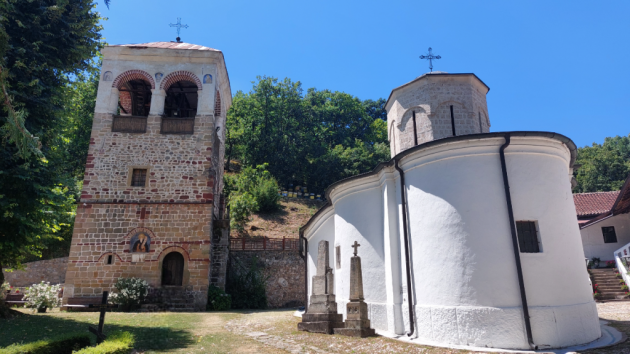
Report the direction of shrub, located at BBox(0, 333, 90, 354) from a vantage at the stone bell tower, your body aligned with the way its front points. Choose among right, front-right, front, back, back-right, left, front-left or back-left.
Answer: front

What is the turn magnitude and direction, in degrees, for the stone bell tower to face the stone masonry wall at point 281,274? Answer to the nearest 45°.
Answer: approximately 90° to its left

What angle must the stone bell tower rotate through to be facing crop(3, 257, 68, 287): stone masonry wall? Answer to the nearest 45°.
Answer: approximately 135° to its right

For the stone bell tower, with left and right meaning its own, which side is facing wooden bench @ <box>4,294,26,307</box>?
right

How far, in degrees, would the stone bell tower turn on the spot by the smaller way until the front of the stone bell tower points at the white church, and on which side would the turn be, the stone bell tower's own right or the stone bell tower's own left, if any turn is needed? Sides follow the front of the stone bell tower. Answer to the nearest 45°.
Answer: approximately 45° to the stone bell tower's own left

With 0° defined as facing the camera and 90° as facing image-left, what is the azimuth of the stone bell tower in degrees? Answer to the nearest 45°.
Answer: approximately 0°

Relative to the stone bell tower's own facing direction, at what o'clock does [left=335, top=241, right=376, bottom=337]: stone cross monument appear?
The stone cross monument is roughly at 11 o'clock from the stone bell tower.

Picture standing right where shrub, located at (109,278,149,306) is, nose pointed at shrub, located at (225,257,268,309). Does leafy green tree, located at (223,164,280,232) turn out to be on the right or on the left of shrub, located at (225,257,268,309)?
left

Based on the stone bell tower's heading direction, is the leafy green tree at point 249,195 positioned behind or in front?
behind

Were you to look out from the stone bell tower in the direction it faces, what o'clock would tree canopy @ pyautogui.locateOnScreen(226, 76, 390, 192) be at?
The tree canopy is roughly at 7 o'clock from the stone bell tower.

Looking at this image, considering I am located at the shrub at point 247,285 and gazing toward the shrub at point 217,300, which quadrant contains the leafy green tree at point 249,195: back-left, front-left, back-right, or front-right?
back-right

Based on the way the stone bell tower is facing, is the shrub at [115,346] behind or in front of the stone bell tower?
in front

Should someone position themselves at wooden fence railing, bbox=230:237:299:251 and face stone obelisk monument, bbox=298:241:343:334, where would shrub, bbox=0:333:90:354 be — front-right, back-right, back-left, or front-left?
front-right
